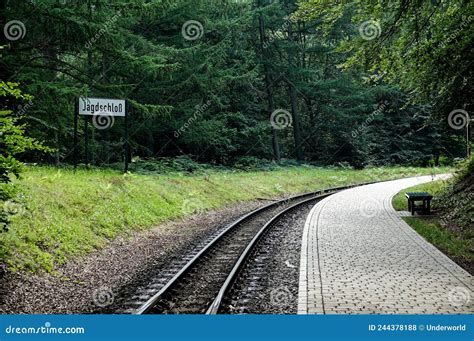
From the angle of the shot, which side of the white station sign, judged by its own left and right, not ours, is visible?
front

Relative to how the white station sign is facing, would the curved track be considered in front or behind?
in front
